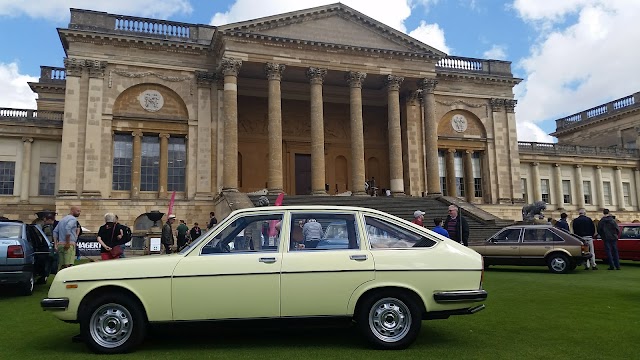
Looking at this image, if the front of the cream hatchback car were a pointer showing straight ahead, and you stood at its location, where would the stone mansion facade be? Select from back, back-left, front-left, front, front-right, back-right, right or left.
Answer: right

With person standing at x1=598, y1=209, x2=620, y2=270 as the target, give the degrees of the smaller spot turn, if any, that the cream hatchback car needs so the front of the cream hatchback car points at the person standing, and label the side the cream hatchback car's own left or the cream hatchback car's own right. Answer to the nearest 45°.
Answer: approximately 135° to the cream hatchback car's own right

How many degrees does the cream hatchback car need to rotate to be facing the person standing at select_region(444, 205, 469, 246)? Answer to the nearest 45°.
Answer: approximately 135° to its right

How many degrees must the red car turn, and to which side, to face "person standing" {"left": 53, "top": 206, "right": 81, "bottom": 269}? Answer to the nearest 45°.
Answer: approximately 45° to its left

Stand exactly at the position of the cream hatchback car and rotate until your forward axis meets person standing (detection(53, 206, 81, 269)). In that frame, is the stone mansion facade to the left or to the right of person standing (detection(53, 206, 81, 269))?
right

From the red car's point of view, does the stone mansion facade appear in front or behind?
in front

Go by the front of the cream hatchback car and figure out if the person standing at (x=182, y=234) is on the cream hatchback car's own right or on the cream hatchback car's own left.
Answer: on the cream hatchback car's own right

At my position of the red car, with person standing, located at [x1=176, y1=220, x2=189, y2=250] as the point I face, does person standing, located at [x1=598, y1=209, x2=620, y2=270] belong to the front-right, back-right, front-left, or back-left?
front-left

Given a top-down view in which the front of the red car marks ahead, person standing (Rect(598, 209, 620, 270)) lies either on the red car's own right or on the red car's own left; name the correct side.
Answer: on the red car's own left

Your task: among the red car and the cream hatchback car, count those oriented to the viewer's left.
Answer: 2

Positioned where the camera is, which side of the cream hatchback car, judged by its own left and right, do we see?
left

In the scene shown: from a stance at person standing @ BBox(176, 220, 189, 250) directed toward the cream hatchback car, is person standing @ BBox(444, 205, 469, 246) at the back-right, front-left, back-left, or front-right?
front-left

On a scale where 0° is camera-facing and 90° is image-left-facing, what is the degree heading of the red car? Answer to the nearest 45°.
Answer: approximately 90°
